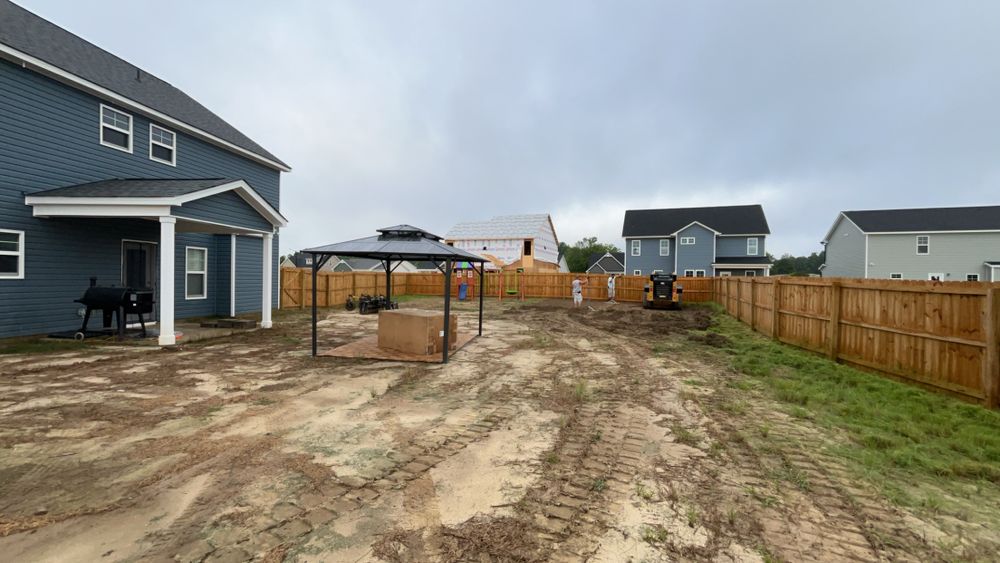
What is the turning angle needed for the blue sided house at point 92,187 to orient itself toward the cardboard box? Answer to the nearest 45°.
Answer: approximately 180°

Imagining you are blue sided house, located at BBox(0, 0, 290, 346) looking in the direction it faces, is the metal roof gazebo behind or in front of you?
behind

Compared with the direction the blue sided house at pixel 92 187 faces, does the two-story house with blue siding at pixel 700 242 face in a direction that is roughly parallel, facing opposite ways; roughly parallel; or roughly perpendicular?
roughly perpendicular
